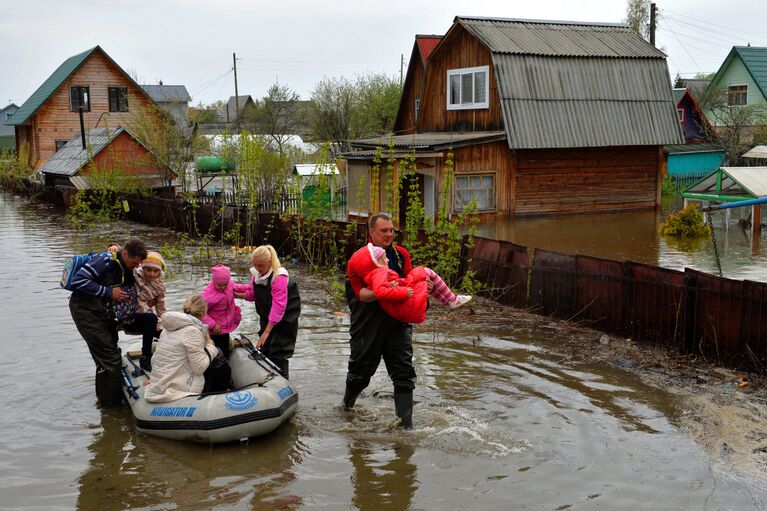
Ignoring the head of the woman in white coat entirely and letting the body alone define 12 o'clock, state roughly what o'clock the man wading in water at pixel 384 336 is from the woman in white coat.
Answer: The man wading in water is roughly at 2 o'clock from the woman in white coat.

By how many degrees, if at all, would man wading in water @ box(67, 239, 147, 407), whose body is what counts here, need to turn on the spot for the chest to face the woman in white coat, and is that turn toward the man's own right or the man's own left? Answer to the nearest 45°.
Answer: approximately 45° to the man's own right

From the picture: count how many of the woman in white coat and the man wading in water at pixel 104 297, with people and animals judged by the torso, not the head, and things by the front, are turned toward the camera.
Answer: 0

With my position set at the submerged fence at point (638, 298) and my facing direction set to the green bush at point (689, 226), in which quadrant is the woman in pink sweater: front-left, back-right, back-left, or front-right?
back-left

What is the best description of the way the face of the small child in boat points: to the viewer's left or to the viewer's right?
to the viewer's left

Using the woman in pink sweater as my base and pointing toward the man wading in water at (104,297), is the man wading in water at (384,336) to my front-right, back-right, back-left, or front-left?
back-left

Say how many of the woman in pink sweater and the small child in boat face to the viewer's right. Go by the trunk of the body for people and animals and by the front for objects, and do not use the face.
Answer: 0

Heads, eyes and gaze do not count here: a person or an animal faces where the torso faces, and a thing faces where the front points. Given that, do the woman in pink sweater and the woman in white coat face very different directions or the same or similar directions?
very different directions

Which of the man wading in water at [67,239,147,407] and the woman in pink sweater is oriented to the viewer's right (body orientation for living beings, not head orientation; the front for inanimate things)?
the man wading in water

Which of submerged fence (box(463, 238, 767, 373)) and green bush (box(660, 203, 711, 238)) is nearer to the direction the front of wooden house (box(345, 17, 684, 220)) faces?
the submerged fence

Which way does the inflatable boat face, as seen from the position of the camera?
facing the viewer and to the right of the viewer

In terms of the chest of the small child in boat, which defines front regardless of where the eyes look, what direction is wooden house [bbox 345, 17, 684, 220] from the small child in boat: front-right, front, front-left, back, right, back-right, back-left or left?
back-left

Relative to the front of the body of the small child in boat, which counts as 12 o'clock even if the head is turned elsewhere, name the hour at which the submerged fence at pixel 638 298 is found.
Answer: The submerged fence is roughly at 9 o'clock from the small child in boat.

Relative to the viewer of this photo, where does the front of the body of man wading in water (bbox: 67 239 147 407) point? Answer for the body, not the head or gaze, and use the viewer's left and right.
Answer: facing to the right of the viewer

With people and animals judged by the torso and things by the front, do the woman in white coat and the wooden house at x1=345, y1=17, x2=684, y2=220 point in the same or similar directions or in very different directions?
very different directions

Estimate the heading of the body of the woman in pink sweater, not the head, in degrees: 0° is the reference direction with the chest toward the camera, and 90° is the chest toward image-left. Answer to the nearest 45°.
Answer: approximately 45°

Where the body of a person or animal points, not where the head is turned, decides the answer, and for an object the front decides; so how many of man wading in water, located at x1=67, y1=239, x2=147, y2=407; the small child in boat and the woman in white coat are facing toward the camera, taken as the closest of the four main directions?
1

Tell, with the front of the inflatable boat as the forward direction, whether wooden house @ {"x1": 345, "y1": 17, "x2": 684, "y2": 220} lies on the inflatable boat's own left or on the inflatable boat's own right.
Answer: on the inflatable boat's own left
